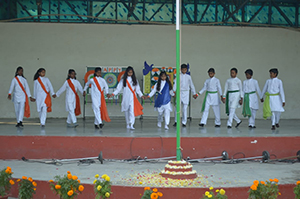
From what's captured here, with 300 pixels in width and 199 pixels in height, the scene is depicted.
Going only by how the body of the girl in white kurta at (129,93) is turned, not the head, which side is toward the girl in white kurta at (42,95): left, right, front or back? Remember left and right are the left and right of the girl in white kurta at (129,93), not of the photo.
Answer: right

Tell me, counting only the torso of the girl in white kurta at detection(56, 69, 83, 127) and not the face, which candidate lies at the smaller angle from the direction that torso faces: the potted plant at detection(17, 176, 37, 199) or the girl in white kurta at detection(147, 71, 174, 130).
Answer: the potted plant

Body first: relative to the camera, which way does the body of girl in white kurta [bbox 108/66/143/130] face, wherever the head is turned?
toward the camera

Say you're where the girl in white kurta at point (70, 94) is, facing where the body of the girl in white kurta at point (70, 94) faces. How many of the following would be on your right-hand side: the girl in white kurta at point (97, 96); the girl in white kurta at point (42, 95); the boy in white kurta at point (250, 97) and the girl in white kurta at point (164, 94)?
1

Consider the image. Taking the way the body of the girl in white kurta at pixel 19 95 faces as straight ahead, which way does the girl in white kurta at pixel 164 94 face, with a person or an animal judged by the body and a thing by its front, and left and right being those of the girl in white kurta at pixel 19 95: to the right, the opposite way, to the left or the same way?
the same way

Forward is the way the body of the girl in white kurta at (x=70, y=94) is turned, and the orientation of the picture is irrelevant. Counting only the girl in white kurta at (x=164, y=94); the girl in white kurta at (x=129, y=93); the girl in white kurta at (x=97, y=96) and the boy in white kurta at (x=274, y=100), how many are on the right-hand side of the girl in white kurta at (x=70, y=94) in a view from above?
0

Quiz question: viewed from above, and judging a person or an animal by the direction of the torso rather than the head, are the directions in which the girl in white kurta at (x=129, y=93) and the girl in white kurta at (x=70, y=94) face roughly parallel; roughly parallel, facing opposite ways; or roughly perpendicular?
roughly parallel

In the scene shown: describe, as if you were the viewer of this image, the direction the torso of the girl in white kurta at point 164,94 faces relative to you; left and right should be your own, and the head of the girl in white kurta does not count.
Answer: facing the viewer

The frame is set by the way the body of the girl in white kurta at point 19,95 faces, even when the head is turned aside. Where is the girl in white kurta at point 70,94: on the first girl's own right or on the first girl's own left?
on the first girl's own left

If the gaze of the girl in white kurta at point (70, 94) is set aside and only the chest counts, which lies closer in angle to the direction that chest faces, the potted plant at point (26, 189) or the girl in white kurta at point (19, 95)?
the potted plant

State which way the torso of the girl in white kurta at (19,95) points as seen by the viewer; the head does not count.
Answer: toward the camera

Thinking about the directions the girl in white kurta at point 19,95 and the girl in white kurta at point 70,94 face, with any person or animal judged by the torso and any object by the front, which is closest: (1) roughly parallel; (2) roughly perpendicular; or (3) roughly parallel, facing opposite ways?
roughly parallel

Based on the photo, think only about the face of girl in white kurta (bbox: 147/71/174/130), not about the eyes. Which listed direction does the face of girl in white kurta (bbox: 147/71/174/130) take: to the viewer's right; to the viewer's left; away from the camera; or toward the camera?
toward the camera

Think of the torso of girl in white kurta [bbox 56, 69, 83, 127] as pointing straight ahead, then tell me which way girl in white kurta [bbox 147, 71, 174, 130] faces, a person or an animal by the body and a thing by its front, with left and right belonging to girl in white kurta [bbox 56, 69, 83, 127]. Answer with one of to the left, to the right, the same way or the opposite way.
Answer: the same way

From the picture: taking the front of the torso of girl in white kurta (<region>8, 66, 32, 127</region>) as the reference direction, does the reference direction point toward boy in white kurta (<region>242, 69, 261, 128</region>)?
no

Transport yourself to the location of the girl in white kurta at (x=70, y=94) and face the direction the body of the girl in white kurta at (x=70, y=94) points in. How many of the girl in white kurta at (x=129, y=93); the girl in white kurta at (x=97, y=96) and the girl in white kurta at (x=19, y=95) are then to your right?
1

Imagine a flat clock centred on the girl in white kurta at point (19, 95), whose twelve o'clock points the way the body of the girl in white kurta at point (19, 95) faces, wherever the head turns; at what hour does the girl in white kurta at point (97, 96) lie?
the girl in white kurta at point (97, 96) is roughly at 10 o'clock from the girl in white kurta at point (19, 95).

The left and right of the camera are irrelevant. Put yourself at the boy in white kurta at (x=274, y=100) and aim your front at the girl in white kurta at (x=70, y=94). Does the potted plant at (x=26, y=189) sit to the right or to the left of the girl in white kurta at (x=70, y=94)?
left

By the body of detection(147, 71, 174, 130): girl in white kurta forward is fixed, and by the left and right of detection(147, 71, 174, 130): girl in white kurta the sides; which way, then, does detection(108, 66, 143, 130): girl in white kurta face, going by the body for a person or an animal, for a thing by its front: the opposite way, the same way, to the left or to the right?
the same way

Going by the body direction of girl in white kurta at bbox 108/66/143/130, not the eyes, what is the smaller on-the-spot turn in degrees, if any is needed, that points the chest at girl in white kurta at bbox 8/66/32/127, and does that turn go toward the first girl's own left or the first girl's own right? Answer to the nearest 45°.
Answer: approximately 90° to the first girl's own right
